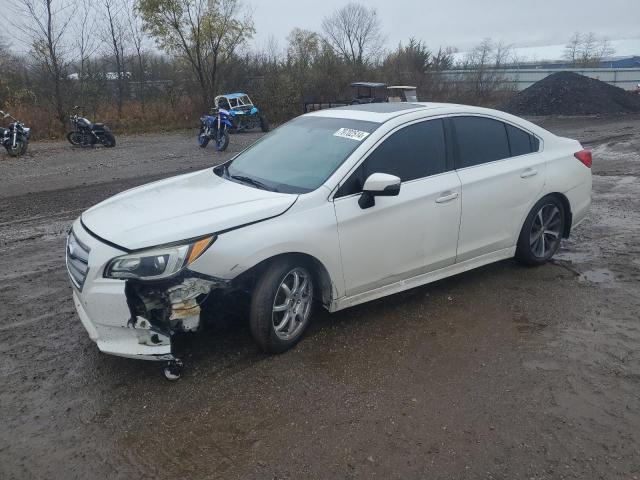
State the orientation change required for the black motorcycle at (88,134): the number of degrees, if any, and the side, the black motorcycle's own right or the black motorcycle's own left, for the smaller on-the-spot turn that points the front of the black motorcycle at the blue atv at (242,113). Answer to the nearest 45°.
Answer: approximately 135° to the black motorcycle's own right

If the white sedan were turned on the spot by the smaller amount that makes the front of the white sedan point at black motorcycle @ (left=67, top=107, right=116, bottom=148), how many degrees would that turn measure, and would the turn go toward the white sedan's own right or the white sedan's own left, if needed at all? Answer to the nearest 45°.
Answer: approximately 90° to the white sedan's own right

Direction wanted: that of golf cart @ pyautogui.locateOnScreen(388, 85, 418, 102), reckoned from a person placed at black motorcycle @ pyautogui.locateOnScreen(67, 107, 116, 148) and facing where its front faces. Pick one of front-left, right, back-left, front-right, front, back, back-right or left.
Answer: back

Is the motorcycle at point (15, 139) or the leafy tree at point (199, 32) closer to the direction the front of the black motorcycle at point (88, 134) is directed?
the motorcycle

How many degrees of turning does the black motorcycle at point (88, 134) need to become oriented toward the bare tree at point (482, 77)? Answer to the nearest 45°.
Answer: approximately 135° to its right

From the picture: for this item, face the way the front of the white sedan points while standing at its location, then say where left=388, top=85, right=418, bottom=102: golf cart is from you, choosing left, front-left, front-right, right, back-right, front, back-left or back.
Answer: back-right

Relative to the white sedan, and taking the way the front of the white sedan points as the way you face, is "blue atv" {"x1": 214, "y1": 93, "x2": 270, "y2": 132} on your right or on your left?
on your right

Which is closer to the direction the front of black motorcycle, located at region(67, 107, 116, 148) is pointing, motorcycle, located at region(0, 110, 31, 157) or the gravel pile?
the motorcycle

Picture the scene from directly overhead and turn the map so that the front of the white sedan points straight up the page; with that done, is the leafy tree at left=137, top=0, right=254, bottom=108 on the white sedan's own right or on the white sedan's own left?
on the white sedan's own right

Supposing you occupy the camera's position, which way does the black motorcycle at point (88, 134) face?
facing to the left of the viewer

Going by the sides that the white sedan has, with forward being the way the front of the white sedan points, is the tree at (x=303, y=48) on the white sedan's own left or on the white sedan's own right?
on the white sedan's own right

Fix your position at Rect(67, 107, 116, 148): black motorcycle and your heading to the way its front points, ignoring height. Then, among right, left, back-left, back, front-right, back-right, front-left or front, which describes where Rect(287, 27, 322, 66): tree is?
back-right
